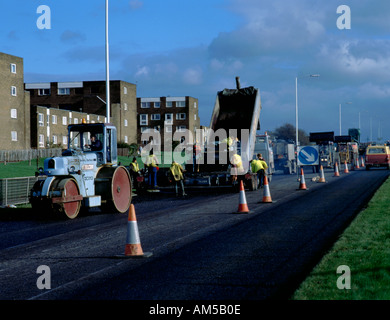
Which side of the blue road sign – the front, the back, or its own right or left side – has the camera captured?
front

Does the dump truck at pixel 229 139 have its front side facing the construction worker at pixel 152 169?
no

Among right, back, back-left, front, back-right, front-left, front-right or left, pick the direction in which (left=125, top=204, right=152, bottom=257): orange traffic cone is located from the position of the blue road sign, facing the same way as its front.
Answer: front

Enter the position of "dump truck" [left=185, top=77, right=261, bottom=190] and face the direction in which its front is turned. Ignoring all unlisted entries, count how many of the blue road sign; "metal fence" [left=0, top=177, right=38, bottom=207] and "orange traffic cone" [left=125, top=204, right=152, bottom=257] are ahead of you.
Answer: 1

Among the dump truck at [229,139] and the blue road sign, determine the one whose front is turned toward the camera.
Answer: the blue road sign

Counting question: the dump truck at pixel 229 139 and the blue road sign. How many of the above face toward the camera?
1

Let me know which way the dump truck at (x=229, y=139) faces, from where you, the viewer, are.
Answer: facing away from the viewer and to the right of the viewer

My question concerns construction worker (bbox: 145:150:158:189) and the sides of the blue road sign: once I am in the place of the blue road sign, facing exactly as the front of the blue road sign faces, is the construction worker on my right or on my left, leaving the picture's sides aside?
on my right

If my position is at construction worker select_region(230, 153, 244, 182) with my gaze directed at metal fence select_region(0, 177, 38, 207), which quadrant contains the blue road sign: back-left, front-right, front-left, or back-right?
back-right

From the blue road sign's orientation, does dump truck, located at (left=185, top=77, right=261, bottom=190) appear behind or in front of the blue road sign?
in front
